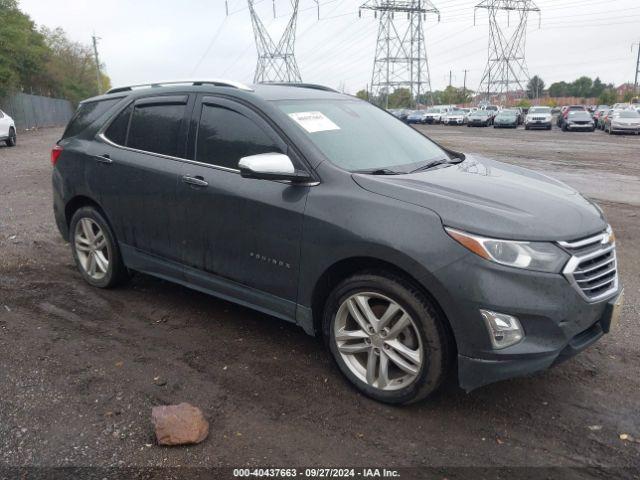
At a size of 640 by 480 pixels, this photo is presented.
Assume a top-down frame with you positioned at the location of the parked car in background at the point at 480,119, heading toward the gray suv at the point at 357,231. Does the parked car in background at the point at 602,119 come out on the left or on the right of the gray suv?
left

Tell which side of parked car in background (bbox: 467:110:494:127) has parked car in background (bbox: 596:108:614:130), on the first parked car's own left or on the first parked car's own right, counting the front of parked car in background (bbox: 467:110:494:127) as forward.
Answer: on the first parked car's own left

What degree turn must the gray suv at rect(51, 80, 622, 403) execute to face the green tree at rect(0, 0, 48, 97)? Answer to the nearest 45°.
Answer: approximately 180°

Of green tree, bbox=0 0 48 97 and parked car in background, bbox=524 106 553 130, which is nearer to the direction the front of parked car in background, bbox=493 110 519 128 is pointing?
the green tree

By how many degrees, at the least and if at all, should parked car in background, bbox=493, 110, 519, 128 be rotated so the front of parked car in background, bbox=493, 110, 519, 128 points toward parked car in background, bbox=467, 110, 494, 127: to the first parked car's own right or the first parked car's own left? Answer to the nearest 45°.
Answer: approximately 90° to the first parked car's own right

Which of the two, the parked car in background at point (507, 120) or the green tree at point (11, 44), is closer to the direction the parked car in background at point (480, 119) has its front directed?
the green tree

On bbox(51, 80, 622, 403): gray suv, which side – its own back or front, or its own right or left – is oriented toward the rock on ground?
right

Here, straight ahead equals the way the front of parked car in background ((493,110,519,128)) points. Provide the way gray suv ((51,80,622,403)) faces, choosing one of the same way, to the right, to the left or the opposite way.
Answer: to the left

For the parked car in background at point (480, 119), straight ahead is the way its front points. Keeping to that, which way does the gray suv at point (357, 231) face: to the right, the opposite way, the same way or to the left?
to the left

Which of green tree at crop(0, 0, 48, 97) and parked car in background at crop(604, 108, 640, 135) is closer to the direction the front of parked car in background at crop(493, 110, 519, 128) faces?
the green tree

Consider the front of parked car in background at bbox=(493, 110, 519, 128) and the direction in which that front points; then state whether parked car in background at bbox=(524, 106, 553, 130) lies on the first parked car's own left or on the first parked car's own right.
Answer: on the first parked car's own left

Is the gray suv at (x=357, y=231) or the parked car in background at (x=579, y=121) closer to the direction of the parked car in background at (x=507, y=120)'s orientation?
the gray suv

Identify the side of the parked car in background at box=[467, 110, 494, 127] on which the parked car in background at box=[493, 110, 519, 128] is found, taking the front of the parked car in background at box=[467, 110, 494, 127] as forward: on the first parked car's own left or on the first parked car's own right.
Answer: on the first parked car's own left

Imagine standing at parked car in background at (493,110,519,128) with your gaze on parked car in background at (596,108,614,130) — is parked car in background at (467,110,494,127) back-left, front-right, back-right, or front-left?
back-left
